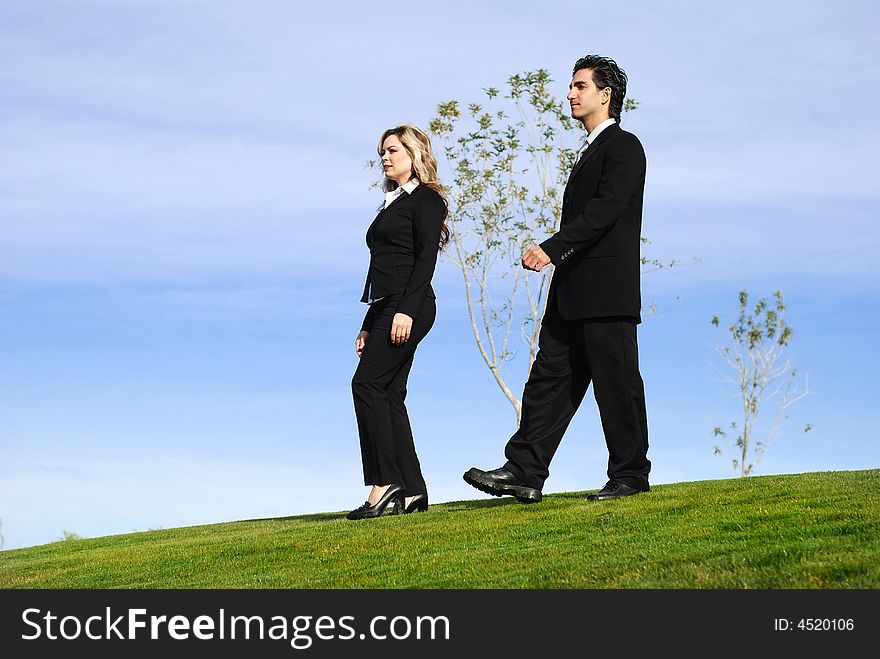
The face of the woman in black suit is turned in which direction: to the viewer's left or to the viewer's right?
to the viewer's left

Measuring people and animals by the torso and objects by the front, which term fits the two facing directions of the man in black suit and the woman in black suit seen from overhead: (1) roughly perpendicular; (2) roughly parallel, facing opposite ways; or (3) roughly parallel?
roughly parallel

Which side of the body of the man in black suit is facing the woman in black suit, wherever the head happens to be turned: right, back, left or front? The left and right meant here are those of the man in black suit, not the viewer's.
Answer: front

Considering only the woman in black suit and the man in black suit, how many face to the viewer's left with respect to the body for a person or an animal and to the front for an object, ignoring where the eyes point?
2

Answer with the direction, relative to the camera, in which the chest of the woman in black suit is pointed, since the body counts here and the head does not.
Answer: to the viewer's left

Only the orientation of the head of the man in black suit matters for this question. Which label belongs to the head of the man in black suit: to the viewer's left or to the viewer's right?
to the viewer's left

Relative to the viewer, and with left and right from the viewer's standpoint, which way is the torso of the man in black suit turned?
facing to the left of the viewer

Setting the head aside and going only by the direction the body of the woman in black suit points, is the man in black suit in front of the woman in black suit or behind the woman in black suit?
behind
